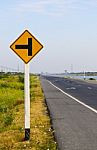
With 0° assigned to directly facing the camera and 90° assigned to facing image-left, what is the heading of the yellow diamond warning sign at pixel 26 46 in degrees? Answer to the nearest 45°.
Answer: approximately 0°
